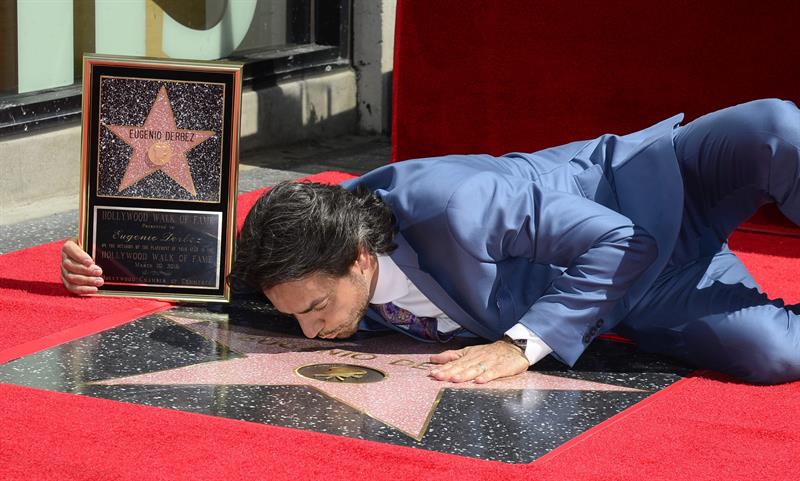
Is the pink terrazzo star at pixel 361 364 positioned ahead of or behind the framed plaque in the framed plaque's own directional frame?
ahead

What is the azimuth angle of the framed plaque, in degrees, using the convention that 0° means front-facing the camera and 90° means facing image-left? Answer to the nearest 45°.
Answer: approximately 0°
